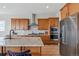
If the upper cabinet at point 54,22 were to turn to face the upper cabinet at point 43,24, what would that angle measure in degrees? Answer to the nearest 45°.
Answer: approximately 135° to its right

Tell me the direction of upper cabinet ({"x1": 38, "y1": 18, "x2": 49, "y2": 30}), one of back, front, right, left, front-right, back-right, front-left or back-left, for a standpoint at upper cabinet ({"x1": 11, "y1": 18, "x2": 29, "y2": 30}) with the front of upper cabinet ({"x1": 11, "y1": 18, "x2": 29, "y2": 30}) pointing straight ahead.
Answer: left

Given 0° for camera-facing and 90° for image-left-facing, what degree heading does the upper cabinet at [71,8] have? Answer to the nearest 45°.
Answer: approximately 45°

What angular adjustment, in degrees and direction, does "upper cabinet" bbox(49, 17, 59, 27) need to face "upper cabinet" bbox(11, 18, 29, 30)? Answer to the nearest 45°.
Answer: approximately 90° to its right

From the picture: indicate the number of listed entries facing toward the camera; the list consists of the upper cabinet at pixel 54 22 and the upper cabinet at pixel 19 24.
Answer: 2

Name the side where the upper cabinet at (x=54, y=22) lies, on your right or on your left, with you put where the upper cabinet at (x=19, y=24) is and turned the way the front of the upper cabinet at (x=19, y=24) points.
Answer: on your left

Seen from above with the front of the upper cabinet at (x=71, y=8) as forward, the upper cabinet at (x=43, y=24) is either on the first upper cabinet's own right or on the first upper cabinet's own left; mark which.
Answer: on the first upper cabinet's own right

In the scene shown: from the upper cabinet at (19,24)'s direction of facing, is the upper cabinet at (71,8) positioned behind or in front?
in front

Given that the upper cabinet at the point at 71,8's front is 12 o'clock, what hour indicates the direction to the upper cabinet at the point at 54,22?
the upper cabinet at the point at 54,22 is roughly at 4 o'clock from the upper cabinet at the point at 71,8.

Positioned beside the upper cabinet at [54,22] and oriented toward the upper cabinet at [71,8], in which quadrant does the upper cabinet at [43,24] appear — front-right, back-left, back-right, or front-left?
back-right
